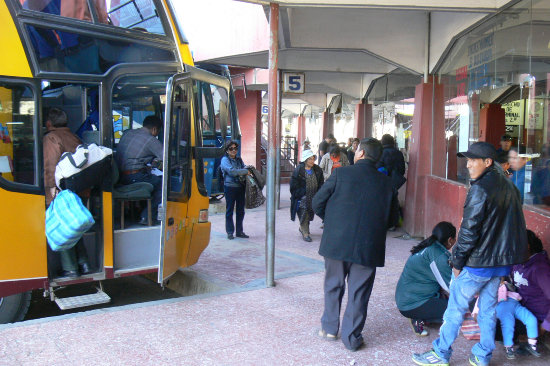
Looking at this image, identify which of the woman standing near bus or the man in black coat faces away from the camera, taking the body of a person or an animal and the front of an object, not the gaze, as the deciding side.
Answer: the man in black coat

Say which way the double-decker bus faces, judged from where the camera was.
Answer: facing away from the viewer and to the right of the viewer

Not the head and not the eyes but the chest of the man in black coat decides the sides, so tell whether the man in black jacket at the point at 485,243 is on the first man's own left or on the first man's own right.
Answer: on the first man's own right

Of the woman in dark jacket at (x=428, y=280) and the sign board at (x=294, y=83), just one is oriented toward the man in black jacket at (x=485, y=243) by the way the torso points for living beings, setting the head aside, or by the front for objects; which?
the sign board

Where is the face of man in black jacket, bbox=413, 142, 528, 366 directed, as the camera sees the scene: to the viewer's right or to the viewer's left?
to the viewer's left

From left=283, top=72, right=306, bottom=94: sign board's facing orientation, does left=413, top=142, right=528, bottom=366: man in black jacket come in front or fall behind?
in front

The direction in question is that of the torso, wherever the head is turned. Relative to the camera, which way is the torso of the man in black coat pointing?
away from the camera

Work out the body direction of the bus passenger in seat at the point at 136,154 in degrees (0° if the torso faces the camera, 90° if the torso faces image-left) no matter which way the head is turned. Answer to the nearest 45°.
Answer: approximately 225°

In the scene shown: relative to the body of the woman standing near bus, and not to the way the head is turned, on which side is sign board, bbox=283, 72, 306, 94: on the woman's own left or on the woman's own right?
on the woman's own left

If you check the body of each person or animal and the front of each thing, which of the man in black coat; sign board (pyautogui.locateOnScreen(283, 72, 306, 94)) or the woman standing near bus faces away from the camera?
the man in black coat
